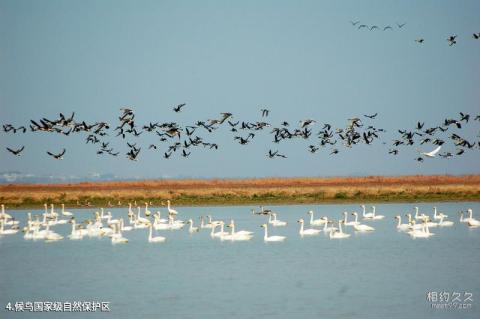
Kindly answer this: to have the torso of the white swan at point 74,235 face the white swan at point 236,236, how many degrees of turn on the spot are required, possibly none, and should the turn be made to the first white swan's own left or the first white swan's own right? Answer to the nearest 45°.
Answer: approximately 180°

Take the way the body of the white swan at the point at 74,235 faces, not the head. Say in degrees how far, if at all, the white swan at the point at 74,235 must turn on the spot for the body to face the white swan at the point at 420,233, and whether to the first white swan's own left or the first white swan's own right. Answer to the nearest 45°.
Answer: approximately 135° to the first white swan's own left

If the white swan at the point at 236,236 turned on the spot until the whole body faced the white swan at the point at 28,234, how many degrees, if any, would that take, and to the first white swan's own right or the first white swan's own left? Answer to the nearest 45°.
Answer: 0° — it already faces it

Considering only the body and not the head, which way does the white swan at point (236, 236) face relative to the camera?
to the viewer's left

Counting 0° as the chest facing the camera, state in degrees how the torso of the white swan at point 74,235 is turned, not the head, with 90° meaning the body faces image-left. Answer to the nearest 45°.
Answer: approximately 45°

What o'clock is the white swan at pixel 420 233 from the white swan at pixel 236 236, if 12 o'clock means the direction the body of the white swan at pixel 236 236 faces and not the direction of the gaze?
the white swan at pixel 420 233 is roughly at 6 o'clock from the white swan at pixel 236 236.

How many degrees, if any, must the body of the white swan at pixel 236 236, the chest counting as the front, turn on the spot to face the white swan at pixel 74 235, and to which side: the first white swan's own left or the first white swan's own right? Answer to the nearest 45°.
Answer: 0° — it already faces it
